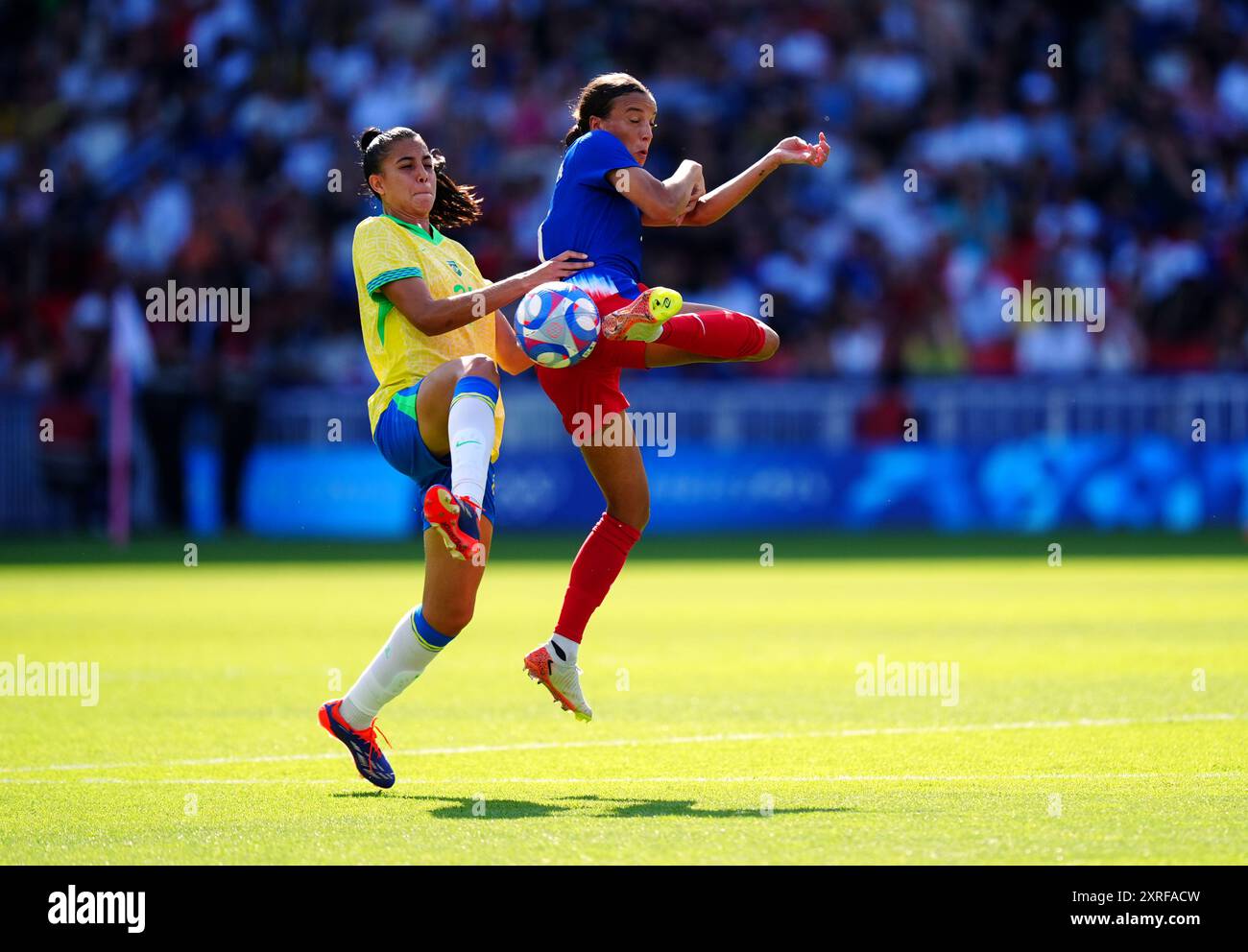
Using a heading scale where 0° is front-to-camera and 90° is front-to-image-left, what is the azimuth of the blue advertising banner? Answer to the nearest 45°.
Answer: approximately 0°

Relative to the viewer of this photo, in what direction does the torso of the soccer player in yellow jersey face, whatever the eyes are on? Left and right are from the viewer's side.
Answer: facing the viewer and to the right of the viewer

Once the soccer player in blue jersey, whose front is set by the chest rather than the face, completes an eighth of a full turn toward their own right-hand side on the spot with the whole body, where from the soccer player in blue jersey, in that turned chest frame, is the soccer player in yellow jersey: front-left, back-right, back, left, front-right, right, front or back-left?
right

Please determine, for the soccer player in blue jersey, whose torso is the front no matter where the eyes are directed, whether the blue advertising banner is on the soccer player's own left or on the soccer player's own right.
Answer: on the soccer player's own left

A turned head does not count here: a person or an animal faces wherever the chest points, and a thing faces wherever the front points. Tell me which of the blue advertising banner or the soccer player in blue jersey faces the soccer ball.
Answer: the blue advertising banner

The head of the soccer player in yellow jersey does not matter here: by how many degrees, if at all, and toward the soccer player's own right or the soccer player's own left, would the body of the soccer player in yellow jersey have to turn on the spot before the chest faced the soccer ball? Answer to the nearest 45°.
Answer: approximately 45° to the soccer player's own left

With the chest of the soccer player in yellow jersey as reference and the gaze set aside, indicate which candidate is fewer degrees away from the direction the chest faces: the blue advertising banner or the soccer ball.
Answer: the soccer ball

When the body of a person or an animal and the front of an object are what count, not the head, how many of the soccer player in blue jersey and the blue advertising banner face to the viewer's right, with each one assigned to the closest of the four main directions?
1

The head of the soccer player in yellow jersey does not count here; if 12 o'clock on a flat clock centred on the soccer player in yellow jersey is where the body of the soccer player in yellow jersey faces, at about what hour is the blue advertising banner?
The blue advertising banner is roughly at 8 o'clock from the soccer player in yellow jersey.

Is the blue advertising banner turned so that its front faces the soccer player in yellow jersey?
yes

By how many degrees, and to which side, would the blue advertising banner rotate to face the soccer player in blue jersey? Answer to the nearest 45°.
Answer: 0° — it already faces them
